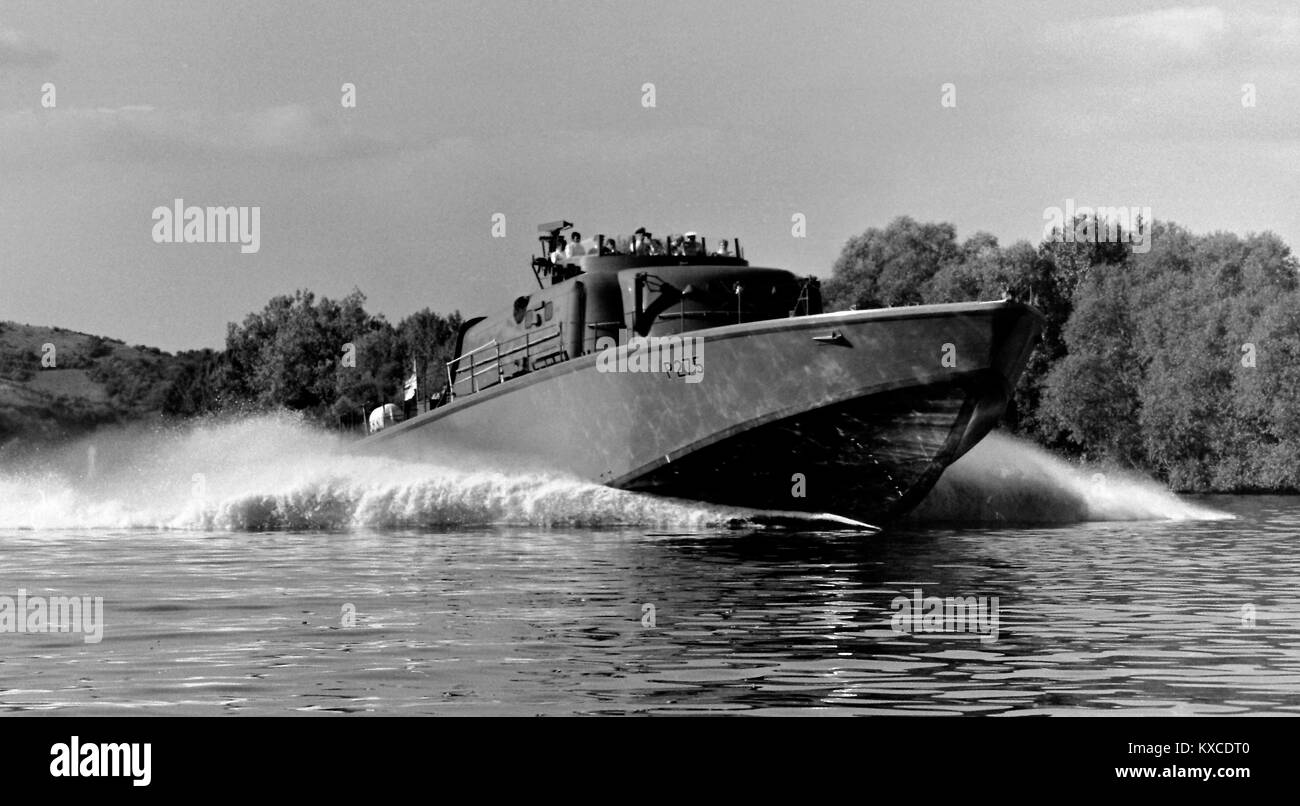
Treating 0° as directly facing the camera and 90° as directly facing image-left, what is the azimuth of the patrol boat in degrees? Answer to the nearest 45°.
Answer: approximately 315°

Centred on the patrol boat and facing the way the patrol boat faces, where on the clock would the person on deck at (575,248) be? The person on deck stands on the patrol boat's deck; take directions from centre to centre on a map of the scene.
The person on deck is roughly at 6 o'clock from the patrol boat.
